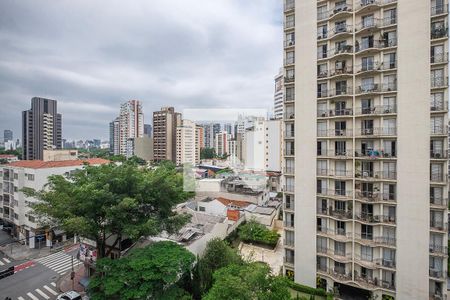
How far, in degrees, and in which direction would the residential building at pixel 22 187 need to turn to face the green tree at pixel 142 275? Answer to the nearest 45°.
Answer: approximately 45° to its left

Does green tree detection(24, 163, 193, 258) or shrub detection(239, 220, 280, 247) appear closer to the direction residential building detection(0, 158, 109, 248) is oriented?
the green tree

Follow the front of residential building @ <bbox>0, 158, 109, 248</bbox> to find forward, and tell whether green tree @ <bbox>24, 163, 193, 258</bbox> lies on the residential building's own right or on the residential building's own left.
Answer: on the residential building's own left

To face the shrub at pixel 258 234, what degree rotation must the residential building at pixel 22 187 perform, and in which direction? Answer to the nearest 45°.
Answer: approximately 90° to its left

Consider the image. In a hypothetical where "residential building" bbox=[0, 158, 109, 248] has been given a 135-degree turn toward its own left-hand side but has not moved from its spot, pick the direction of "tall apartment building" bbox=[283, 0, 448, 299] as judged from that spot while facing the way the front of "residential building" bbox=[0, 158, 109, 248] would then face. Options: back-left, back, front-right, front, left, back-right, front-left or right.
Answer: front-right
